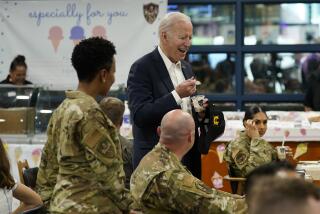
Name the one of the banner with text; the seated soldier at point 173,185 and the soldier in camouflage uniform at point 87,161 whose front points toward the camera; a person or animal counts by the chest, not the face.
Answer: the banner with text

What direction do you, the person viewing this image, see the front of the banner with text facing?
facing the viewer

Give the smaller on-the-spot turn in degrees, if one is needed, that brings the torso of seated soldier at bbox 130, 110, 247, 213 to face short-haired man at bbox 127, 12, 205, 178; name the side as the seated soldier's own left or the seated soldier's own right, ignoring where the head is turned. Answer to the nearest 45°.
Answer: approximately 45° to the seated soldier's own left

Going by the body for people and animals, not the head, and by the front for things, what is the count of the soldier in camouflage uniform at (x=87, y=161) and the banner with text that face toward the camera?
1

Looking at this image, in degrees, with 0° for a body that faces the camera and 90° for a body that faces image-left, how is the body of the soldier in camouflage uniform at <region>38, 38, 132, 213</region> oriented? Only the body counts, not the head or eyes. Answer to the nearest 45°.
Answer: approximately 225°

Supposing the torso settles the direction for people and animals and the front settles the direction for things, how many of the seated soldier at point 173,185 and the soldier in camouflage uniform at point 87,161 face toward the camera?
0

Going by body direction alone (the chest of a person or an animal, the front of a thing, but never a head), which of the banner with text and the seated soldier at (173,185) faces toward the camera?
the banner with text

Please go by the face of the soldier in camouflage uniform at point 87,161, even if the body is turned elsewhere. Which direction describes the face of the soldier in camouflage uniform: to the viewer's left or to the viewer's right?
to the viewer's right

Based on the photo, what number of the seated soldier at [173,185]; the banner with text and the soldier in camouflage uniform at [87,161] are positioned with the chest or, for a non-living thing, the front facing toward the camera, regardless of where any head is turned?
1

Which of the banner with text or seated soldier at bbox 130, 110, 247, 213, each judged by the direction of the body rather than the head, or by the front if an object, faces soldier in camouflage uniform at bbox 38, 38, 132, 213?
the banner with text

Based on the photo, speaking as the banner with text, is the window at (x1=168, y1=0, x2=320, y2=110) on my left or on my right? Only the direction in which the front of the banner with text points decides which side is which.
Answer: on my left

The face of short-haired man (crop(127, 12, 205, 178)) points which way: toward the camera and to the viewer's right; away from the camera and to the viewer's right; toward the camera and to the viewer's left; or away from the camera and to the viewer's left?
toward the camera and to the viewer's right
